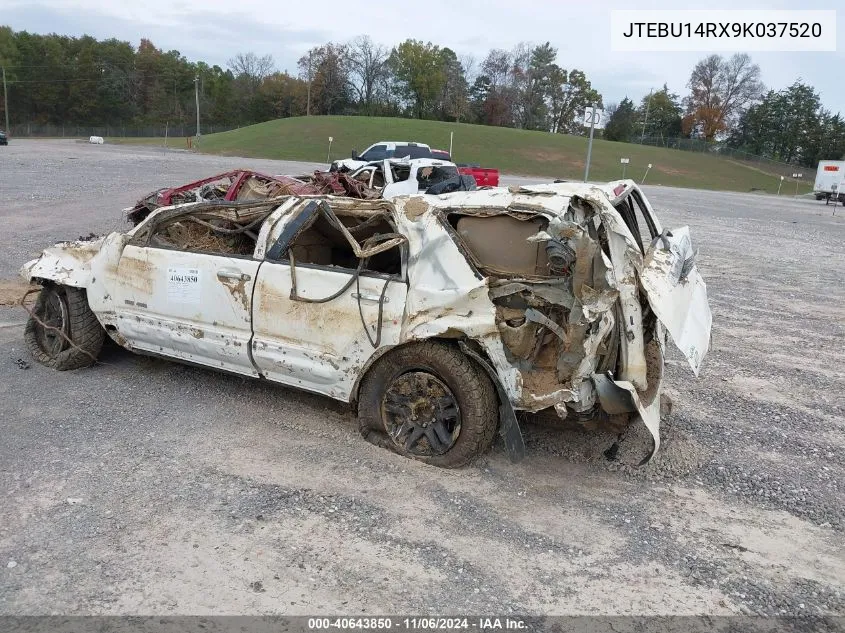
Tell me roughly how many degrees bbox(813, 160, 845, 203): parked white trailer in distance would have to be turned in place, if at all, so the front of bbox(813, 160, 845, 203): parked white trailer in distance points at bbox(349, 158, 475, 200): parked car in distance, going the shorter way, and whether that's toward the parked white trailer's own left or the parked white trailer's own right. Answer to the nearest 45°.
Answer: approximately 180°

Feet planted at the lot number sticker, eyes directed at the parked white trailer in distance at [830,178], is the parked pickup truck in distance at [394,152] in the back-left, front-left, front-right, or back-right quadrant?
front-left

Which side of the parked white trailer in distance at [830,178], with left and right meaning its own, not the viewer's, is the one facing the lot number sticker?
back

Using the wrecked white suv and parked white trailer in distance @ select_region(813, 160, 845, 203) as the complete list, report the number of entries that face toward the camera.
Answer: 0

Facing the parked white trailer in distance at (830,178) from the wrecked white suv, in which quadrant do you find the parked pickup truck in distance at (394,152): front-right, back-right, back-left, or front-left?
front-left

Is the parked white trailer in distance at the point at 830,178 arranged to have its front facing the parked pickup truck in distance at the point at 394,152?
no
